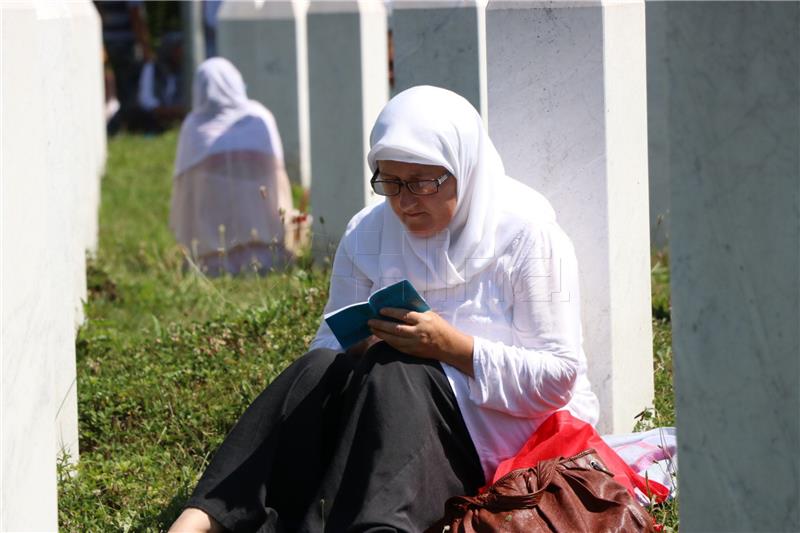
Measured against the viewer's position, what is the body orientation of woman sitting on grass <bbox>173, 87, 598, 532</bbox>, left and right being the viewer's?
facing the viewer and to the left of the viewer

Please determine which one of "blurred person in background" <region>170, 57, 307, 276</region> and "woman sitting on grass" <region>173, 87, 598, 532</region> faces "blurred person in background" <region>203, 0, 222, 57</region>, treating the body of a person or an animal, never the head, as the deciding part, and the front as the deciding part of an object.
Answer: "blurred person in background" <region>170, 57, 307, 276</region>

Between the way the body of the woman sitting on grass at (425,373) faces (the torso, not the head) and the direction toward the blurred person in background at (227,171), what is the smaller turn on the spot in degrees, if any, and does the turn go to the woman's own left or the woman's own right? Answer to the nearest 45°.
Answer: approximately 135° to the woman's own right

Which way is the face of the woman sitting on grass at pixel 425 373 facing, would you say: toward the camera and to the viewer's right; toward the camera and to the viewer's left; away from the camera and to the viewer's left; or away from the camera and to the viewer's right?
toward the camera and to the viewer's left

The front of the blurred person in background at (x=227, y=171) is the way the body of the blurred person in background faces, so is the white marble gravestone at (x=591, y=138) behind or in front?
behind

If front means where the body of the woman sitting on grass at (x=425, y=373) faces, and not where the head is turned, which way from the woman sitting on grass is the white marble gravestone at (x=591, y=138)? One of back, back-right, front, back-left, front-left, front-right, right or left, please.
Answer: back

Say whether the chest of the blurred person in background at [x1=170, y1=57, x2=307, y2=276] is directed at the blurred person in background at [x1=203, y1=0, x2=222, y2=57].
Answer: yes

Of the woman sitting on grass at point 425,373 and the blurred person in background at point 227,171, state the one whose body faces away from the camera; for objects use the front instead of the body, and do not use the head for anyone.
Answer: the blurred person in background

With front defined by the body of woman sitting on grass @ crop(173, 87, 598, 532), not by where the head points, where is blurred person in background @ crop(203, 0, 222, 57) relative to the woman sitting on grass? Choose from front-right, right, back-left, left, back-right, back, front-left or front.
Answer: back-right

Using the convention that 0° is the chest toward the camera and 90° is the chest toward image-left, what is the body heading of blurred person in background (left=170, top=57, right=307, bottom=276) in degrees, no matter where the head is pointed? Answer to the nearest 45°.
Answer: approximately 180°

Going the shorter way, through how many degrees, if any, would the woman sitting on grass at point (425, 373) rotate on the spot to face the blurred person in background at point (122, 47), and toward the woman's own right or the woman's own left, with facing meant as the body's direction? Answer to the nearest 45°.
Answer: approximately 135° to the woman's own right

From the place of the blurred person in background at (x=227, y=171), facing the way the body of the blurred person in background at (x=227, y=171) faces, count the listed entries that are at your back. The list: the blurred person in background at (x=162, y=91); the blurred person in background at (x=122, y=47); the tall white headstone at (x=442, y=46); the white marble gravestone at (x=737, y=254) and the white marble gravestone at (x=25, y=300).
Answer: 3

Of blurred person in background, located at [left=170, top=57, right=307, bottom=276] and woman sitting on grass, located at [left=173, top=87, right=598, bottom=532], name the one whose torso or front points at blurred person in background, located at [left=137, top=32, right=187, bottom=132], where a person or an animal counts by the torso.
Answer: blurred person in background, located at [left=170, top=57, right=307, bottom=276]

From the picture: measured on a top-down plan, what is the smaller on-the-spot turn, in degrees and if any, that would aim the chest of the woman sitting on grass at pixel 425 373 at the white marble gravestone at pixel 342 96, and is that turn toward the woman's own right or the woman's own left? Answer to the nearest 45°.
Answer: approximately 135° to the woman's own right

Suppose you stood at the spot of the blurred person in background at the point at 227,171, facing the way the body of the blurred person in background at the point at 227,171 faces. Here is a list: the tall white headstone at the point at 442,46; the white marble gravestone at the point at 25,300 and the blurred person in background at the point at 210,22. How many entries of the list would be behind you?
2
